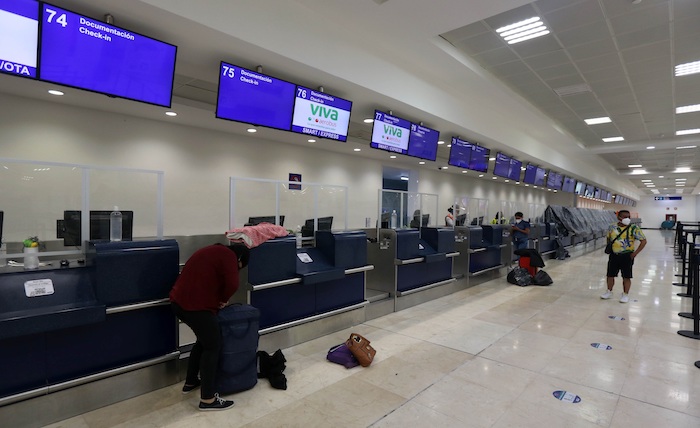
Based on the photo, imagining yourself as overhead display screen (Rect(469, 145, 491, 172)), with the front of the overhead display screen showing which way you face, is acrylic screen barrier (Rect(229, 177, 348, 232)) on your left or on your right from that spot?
on your right

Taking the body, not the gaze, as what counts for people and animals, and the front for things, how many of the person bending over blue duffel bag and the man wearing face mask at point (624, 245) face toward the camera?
1

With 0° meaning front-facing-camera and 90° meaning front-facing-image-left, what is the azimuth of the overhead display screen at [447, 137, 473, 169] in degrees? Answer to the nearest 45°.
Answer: approximately 315°

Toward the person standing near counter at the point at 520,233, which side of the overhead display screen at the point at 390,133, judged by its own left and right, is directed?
left

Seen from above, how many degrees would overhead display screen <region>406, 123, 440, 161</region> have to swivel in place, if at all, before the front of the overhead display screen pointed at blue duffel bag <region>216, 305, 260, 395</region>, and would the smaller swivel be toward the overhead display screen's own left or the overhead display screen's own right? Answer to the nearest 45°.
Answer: approximately 45° to the overhead display screen's own right

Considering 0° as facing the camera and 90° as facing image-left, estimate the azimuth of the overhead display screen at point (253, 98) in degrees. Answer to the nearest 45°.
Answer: approximately 315°

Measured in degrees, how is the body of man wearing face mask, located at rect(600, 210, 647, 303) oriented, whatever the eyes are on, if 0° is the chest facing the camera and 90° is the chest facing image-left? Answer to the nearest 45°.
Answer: approximately 0°

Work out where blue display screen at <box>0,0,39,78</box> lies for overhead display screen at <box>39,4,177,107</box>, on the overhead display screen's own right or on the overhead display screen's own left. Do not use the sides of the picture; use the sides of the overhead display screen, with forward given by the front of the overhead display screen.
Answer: on the overhead display screen's own right

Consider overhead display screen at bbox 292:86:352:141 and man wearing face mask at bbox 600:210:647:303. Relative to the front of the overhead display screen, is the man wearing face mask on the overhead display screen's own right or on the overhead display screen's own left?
on the overhead display screen's own left

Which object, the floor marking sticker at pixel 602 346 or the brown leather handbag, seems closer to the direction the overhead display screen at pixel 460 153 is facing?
the floor marking sticker
